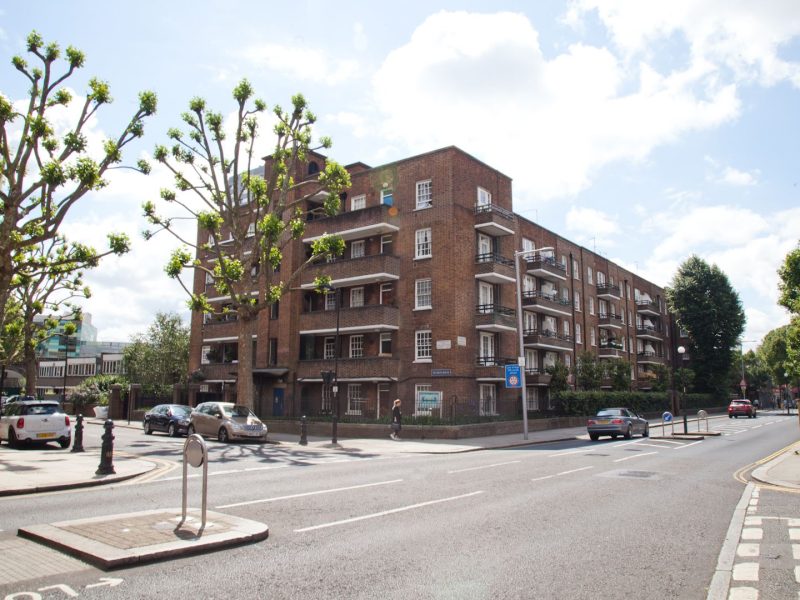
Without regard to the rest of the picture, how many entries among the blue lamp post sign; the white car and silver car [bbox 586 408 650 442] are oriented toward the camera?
1

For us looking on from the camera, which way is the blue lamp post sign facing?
facing the viewer

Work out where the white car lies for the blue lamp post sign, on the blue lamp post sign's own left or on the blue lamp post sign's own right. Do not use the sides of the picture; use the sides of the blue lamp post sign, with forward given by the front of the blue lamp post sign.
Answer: on the blue lamp post sign's own right

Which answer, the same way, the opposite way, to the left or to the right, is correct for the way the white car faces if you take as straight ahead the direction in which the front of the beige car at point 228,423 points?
the opposite way

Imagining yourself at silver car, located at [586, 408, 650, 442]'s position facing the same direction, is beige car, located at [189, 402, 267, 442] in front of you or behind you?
behind

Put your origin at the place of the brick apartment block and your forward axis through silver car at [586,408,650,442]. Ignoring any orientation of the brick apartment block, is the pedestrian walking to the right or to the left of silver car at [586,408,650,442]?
right

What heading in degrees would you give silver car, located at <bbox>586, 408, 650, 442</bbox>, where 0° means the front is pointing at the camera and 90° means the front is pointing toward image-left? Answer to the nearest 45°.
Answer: approximately 225°

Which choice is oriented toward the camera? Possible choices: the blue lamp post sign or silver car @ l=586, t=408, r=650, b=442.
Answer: the blue lamp post sign

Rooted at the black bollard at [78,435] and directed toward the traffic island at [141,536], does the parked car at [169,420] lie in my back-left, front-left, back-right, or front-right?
back-left

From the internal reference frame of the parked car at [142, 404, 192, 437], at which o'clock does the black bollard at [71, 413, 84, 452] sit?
The black bollard is roughly at 2 o'clock from the parked car.

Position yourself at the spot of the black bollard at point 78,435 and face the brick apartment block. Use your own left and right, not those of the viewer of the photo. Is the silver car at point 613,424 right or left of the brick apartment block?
right

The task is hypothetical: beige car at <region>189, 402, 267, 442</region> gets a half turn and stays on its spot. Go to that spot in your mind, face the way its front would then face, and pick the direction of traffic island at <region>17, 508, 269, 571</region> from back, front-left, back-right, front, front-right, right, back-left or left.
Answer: back-left

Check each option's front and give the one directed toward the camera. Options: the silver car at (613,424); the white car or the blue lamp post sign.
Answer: the blue lamp post sign

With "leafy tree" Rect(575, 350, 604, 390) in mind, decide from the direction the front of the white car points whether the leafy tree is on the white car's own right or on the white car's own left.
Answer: on the white car's own right
